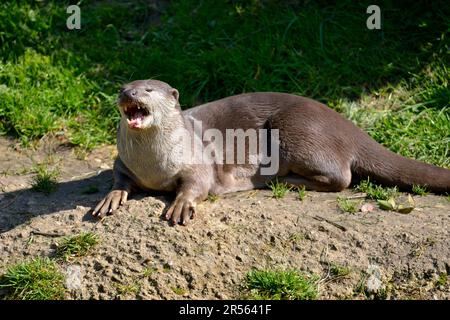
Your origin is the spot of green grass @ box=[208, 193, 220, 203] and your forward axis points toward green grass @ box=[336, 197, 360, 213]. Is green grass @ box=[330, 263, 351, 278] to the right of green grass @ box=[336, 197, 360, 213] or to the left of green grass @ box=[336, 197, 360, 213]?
right

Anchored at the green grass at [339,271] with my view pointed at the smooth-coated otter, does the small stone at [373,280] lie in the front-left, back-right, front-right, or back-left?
back-right

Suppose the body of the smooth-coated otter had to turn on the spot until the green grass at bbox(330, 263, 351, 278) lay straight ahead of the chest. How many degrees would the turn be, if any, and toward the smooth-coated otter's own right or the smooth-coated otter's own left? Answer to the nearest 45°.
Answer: approximately 90° to the smooth-coated otter's own left

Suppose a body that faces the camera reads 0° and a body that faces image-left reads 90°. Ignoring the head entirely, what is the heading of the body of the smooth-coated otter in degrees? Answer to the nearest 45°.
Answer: approximately 45°

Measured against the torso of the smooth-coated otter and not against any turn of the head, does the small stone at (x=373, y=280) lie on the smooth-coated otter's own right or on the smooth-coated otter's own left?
on the smooth-coated otter's own left
